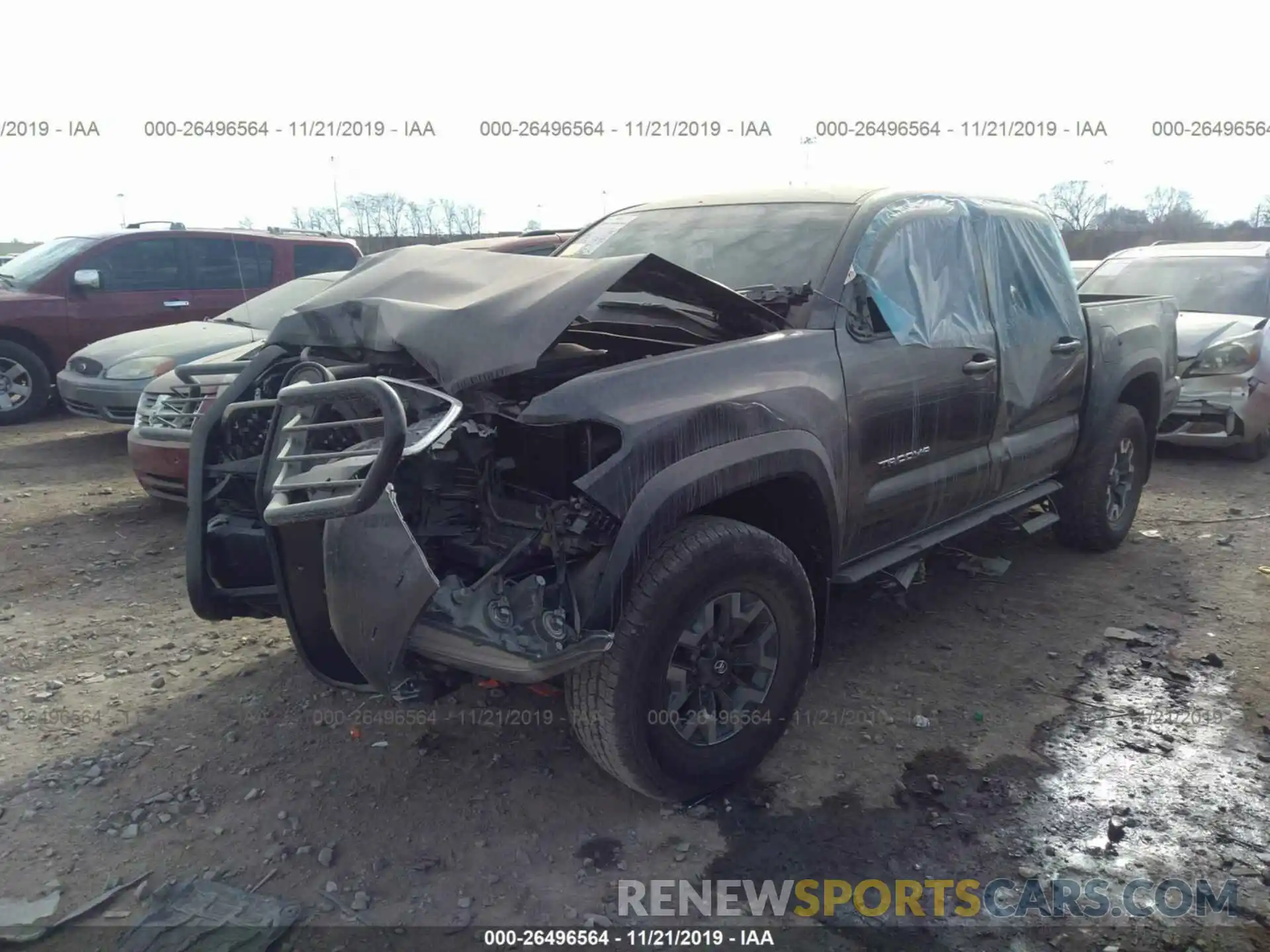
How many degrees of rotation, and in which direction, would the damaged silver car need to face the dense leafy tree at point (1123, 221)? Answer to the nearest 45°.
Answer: approximately 135° to its right

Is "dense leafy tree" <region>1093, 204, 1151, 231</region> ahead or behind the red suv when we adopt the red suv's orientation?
behind

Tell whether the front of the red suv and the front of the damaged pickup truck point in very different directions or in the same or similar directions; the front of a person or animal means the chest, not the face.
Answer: same or similar directions

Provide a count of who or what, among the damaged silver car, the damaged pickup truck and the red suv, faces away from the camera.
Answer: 0

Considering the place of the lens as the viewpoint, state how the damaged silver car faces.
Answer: facing the viewer and to the left of the viewer

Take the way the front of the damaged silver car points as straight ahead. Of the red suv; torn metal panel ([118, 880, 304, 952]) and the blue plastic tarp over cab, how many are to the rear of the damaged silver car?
0

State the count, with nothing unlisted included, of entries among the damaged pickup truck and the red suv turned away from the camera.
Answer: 0

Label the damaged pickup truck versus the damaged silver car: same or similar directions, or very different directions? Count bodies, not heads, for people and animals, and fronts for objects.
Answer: same or similar directions

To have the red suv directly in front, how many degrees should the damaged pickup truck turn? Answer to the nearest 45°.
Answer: approximately 90° to its right

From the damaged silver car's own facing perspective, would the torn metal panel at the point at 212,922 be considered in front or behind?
in front

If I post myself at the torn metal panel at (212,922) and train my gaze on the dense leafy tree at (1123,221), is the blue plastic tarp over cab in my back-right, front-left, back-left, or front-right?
front-right
